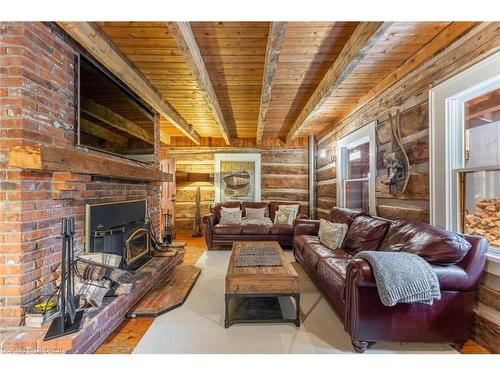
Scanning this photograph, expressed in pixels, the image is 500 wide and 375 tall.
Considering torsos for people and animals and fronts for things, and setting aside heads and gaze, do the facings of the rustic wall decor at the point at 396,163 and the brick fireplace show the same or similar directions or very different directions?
very different directions

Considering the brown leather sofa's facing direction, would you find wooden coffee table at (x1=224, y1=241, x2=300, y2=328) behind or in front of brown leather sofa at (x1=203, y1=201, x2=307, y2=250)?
in front

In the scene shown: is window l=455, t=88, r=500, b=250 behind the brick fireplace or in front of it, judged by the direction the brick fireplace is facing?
in front

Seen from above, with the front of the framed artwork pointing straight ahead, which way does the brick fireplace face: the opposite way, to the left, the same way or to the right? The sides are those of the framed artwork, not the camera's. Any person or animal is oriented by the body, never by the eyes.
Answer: to the left

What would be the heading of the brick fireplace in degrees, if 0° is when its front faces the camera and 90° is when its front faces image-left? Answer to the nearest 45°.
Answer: approximately 315°

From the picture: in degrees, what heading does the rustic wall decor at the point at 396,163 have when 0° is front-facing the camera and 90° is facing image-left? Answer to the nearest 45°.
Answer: approximately 45°

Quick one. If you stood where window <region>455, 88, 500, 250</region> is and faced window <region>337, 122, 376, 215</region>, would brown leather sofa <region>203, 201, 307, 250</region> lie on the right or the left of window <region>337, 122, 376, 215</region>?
left

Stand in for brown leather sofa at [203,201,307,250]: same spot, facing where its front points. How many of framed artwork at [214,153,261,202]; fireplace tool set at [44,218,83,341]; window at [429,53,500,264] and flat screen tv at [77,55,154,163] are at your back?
1

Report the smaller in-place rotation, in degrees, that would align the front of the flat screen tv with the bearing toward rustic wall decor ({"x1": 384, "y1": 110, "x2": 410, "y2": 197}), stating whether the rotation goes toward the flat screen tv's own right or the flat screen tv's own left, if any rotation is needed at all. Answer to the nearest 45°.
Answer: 0° — it already faces it

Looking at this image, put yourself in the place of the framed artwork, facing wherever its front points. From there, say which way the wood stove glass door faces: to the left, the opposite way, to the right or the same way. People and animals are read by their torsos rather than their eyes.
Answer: to the left

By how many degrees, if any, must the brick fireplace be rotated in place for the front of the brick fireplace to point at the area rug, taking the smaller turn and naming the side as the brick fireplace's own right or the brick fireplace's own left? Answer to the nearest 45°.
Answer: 0° — it already faces it

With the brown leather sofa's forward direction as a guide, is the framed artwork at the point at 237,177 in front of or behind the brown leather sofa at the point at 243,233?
behind
